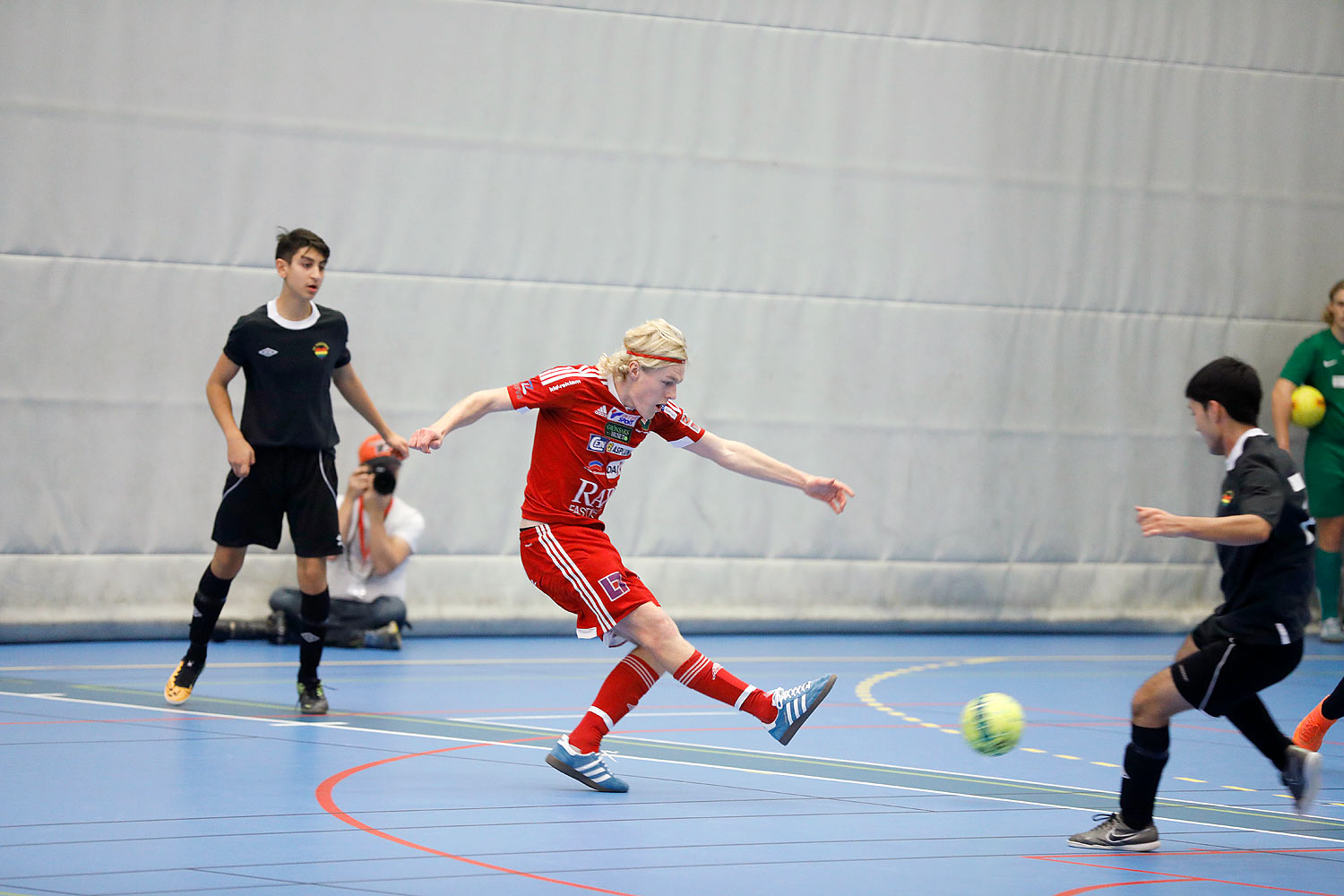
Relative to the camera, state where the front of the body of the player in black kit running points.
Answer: to the viewer's left

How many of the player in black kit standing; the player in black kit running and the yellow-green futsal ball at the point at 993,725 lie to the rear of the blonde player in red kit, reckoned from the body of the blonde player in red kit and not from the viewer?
1

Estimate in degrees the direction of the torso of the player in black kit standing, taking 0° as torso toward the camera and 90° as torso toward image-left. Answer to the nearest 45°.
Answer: approximately 0°

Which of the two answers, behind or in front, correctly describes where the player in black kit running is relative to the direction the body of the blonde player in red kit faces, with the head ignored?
in front

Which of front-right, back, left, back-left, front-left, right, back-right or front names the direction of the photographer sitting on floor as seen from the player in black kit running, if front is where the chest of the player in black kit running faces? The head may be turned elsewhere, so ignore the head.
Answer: front-right

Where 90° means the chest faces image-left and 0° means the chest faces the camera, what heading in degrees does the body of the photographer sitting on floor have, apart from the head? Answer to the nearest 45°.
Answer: approximately 0°

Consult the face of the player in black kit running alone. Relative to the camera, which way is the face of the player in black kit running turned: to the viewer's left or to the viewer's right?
to the viewer's left

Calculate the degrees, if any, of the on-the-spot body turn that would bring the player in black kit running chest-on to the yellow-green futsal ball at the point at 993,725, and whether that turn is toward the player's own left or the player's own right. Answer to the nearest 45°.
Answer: approximately 45° to the player's own right

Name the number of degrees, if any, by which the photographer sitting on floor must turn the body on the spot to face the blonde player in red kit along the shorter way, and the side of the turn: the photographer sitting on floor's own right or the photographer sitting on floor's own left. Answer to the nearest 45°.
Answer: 0° — they already face them
